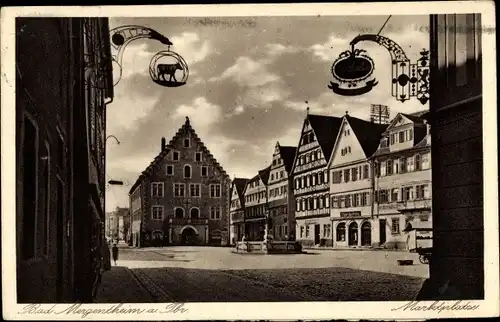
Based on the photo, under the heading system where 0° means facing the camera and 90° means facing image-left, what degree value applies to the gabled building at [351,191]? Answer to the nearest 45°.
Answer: approximately 45°

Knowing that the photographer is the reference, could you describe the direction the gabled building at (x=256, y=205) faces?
facing the viewer and to the left of the viewer

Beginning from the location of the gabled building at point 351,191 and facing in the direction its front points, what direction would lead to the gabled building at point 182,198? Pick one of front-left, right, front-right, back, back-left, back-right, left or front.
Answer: front-right

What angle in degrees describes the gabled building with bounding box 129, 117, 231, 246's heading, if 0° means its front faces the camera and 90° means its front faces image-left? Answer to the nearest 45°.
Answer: approximately 0°

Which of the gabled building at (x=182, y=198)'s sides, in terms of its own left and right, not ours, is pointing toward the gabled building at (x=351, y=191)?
left

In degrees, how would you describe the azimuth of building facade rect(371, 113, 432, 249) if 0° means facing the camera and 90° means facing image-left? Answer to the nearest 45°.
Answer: approximately 45°

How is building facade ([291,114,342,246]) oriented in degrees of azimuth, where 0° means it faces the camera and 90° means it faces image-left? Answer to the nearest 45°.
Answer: approximately 45°
